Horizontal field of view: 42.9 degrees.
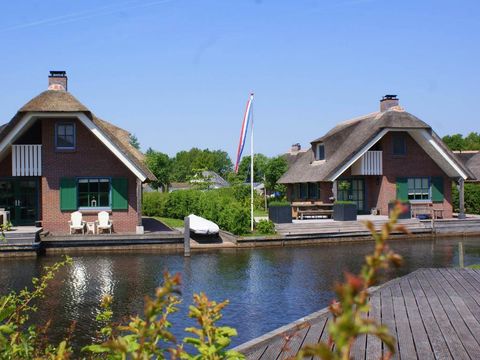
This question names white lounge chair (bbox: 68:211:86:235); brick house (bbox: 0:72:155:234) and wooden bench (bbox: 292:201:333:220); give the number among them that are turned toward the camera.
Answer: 3

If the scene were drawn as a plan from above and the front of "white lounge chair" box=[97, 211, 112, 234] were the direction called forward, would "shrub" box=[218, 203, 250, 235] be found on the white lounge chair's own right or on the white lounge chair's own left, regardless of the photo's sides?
on the white lounge chair's own left

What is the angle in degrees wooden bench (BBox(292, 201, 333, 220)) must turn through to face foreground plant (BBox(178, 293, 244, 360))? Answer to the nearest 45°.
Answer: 0° — it already faces it

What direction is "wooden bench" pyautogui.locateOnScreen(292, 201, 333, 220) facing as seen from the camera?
toward the camera

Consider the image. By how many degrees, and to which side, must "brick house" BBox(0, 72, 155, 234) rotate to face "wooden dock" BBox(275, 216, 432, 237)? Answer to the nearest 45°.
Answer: approximately 90° to its left

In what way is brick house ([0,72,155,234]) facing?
toward the camera

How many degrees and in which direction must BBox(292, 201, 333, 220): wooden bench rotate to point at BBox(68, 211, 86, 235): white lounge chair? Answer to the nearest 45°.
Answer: approximately 45° to its right

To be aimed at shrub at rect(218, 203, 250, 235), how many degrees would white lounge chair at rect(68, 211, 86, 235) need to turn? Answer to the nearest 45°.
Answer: approximately 90° to its left

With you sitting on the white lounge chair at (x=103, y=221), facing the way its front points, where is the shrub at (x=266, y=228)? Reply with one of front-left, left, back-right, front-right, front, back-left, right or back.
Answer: left

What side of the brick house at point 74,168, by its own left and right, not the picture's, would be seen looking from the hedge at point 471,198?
left

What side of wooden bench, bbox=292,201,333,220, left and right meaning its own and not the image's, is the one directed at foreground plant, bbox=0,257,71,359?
front

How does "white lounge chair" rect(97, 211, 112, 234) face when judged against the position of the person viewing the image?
facing the viewer

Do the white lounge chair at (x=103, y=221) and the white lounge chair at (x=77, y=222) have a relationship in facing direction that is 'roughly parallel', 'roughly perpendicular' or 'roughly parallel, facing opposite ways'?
roughly parallel

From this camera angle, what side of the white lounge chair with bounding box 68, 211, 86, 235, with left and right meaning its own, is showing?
front

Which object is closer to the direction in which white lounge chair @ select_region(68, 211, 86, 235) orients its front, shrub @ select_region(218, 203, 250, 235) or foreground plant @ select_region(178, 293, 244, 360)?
the foreground plant

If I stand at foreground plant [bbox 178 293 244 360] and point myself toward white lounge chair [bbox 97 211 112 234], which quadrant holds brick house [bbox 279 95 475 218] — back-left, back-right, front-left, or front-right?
front-right

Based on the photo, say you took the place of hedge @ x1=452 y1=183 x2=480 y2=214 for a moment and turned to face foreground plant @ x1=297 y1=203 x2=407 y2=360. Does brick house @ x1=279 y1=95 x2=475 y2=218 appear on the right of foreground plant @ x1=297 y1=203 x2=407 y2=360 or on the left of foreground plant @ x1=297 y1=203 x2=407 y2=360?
right
